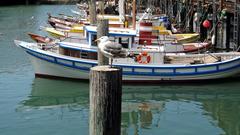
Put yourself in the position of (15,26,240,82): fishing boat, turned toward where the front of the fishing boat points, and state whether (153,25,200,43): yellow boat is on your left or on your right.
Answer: on your right

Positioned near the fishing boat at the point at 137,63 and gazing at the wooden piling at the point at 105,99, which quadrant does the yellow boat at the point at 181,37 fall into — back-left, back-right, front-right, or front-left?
back-left

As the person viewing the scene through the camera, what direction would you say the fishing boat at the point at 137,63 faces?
facing to the left of the viewer

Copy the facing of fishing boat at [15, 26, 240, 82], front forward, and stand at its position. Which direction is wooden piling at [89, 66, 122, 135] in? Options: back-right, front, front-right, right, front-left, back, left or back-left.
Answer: left
